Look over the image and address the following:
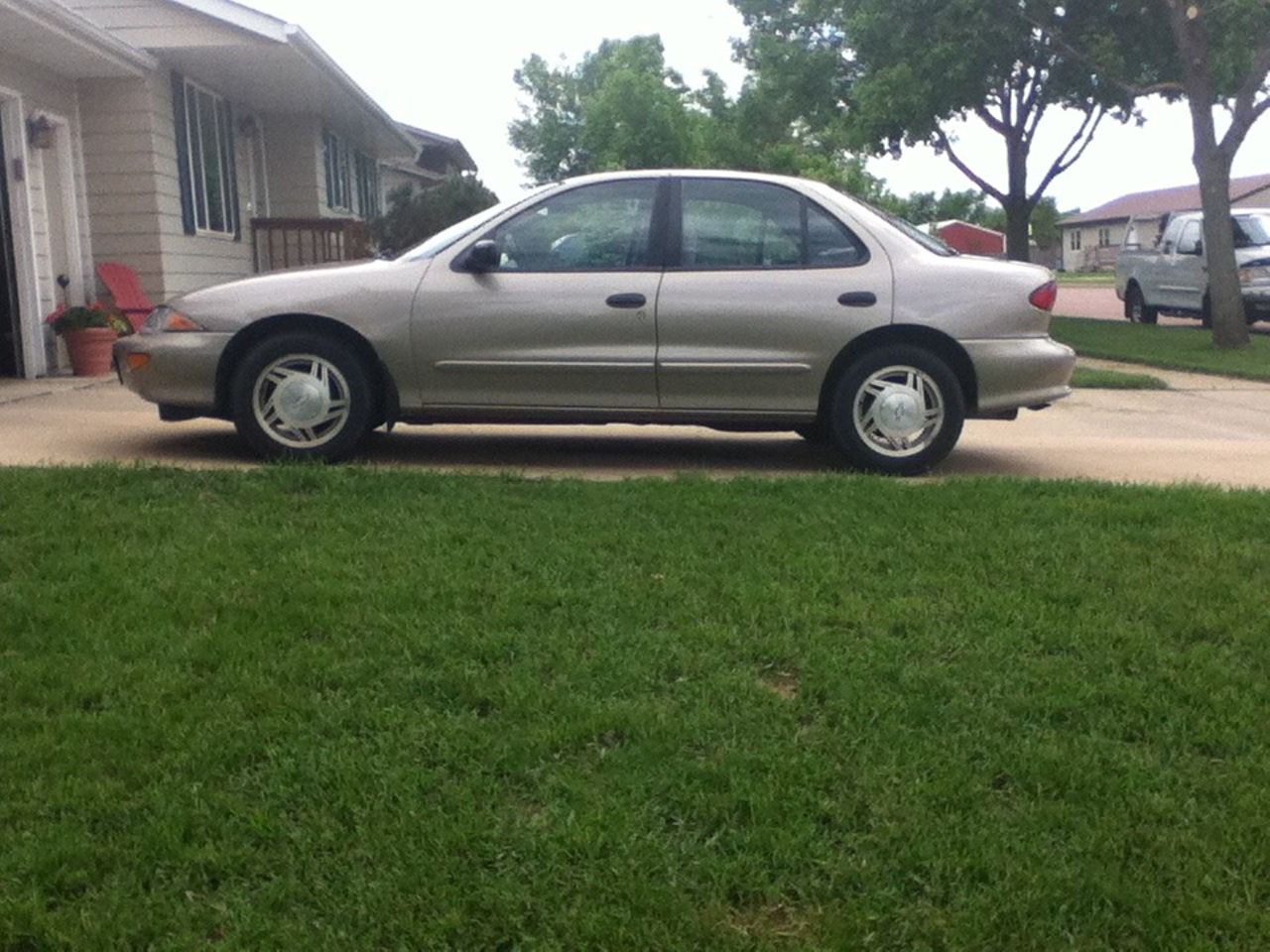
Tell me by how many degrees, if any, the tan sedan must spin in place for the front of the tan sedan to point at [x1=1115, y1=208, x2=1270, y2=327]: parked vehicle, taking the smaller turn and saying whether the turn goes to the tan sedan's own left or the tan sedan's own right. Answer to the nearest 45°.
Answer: approximately 135° to the tan sedan's own right

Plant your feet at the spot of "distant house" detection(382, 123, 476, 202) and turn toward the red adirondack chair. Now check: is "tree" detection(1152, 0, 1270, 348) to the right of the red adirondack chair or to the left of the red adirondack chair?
left

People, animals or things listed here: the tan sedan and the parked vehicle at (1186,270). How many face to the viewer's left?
1

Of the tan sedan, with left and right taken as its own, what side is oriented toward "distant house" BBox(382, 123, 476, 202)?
right

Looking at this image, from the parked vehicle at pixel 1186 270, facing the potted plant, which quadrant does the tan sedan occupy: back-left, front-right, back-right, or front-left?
front-left

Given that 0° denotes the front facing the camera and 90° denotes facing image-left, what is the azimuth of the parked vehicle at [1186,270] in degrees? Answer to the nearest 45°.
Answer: approximately 315°

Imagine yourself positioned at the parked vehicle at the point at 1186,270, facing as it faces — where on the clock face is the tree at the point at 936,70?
The tree is roughly at 5 o'clock from the parked vehicle.

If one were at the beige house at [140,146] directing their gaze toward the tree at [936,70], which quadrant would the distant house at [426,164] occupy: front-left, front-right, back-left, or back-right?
front-left

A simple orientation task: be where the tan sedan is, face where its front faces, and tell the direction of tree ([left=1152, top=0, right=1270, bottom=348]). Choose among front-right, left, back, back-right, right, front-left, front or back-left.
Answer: back-right

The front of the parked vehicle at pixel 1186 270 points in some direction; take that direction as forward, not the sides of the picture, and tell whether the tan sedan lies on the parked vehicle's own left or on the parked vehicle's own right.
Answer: on the parked vehicle's own right

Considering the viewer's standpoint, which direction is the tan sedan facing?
facing to the left of the viewer

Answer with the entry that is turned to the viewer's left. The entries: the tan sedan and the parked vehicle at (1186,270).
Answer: the tan sedan

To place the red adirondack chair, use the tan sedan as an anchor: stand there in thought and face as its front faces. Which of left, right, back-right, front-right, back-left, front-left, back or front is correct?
front-right

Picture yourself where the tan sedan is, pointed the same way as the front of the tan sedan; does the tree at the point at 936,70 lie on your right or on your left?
on your right

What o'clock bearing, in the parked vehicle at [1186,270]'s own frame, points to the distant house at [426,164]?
The distant house is roughly at 5 o'clock from the parked vehicle.

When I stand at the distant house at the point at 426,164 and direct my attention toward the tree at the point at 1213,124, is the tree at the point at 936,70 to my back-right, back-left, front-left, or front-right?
front-left
